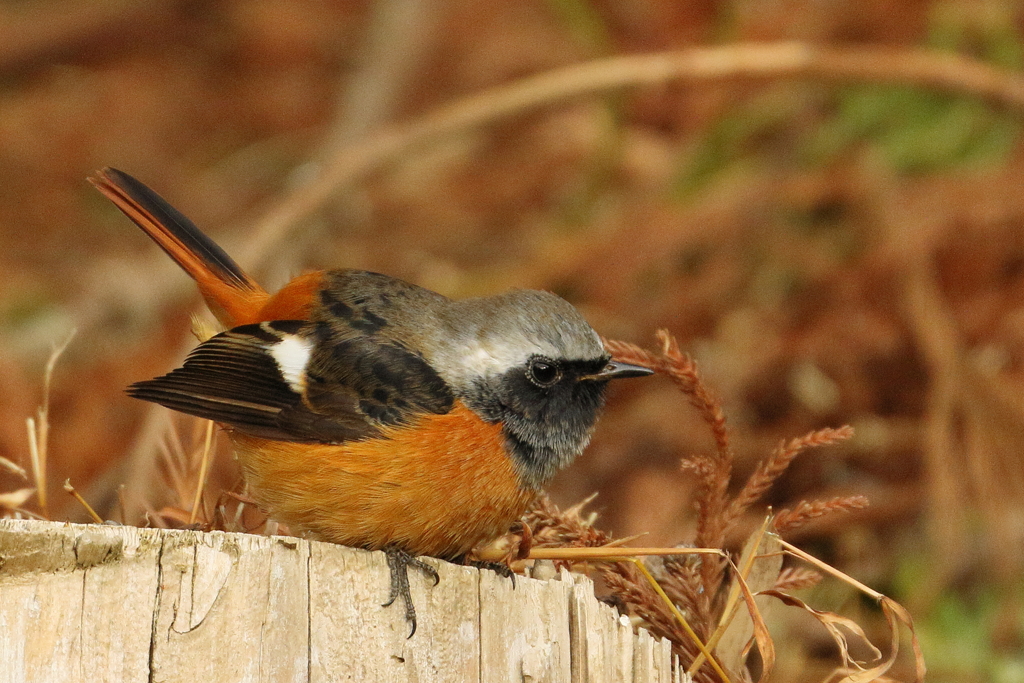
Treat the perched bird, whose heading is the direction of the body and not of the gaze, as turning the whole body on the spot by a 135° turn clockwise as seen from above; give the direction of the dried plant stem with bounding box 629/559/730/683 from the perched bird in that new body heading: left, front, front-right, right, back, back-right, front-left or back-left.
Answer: left

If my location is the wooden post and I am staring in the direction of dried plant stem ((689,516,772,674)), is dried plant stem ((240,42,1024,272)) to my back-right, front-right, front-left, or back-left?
front-left

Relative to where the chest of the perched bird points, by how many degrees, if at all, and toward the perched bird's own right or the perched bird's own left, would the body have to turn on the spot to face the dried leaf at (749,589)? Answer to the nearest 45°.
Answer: approximately 45° to the perched bird's own right

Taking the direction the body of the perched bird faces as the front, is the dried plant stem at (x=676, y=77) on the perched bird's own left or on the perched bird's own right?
on the perched bird's own left

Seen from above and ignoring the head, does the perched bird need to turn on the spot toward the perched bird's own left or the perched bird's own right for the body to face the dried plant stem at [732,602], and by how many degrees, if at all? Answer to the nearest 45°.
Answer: approximately 45° to the perched bird's own right

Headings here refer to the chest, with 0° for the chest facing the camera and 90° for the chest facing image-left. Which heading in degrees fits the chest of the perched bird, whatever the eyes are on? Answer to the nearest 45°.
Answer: approximately 270°

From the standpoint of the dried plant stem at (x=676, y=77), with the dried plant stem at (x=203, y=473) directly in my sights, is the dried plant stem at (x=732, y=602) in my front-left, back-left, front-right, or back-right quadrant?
front-left

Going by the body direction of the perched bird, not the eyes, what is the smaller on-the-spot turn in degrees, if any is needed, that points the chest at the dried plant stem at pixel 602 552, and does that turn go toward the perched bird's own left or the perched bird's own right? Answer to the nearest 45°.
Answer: approximately 45° to the perched bird's own right
